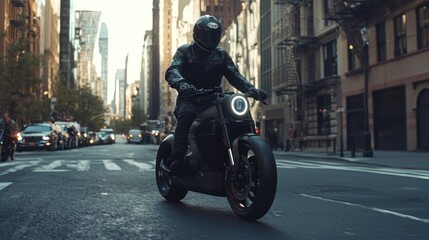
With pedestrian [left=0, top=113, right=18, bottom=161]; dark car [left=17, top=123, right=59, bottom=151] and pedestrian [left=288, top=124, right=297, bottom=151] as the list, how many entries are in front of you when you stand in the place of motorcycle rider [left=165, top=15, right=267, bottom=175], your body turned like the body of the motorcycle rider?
0

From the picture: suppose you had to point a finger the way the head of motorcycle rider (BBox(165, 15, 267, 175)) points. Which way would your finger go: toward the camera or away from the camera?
toward the camera

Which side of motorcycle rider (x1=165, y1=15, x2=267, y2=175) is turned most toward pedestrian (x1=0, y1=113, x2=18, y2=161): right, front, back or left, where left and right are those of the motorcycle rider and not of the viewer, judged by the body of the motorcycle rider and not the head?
back

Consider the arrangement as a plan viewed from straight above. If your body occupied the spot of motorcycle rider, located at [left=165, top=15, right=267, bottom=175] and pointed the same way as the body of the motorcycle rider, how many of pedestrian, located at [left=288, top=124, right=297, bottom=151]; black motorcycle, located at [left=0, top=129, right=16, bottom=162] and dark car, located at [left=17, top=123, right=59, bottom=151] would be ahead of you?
0

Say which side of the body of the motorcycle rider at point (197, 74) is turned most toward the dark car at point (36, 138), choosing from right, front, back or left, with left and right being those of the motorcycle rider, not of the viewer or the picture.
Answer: back

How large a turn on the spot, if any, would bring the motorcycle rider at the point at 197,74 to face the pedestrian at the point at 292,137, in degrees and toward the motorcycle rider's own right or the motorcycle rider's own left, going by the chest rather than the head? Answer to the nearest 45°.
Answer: approximately 135° to the motorcycle rider's own left

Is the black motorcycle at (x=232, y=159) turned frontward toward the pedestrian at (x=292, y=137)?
no

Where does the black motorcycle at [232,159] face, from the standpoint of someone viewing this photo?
facing the viewer and to the right of the viewer

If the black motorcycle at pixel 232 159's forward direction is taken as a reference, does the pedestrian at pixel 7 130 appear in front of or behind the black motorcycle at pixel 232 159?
behind

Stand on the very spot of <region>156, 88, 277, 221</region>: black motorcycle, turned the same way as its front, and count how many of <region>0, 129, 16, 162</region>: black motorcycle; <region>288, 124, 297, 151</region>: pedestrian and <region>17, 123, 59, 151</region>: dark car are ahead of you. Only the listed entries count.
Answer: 0

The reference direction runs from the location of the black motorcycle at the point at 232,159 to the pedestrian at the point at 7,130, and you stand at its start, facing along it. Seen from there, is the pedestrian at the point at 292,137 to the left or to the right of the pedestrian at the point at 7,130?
right

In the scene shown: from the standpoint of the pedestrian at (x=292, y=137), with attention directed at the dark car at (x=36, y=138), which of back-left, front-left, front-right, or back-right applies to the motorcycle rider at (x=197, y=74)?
front-left
